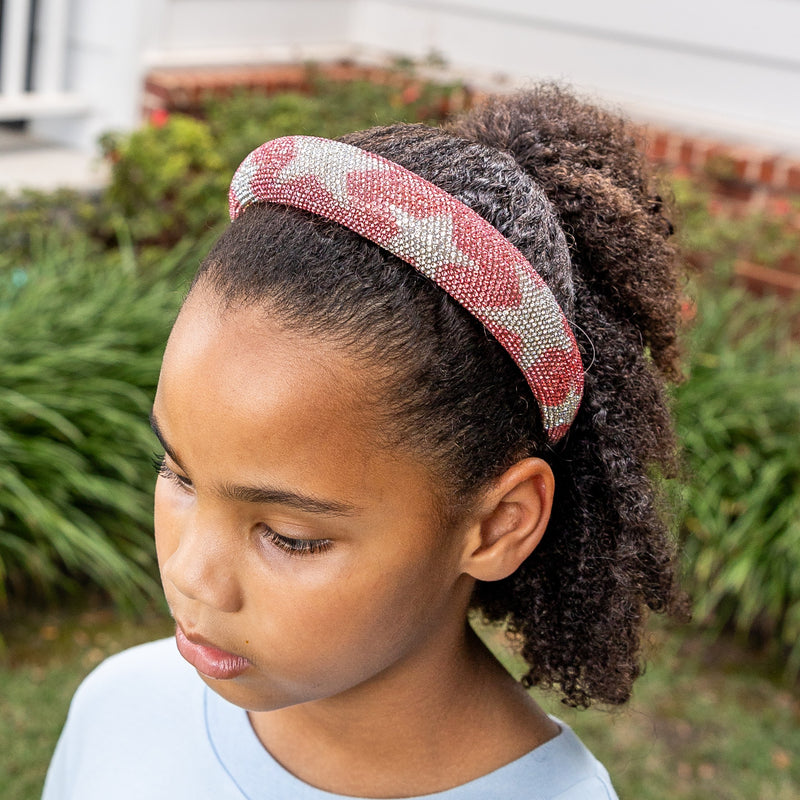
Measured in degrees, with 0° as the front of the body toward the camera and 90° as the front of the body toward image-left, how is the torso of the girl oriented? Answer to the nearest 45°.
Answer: approximately 45°

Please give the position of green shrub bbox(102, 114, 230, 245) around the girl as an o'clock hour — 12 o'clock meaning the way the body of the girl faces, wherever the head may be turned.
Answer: The green shrub is roughly at 4 o'clock from the girl.

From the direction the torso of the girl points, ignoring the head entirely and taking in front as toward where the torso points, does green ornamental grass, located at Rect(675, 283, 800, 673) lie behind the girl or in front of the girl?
behind

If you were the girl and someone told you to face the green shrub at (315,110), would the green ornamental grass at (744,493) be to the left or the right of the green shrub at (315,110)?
right

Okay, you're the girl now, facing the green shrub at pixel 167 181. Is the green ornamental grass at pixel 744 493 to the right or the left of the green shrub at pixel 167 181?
right

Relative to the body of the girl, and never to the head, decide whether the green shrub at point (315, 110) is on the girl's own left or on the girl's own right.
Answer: on the girl's own right

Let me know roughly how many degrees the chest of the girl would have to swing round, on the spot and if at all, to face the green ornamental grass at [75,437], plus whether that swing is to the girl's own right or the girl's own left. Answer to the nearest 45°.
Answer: approximately 90° to the girl's own right
